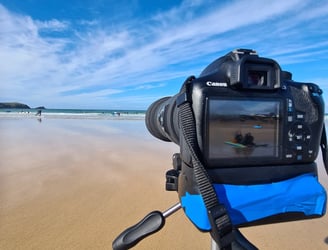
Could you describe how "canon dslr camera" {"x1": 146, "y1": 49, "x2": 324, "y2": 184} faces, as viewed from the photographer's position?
facing away from the viewer and to the left of the viewer
